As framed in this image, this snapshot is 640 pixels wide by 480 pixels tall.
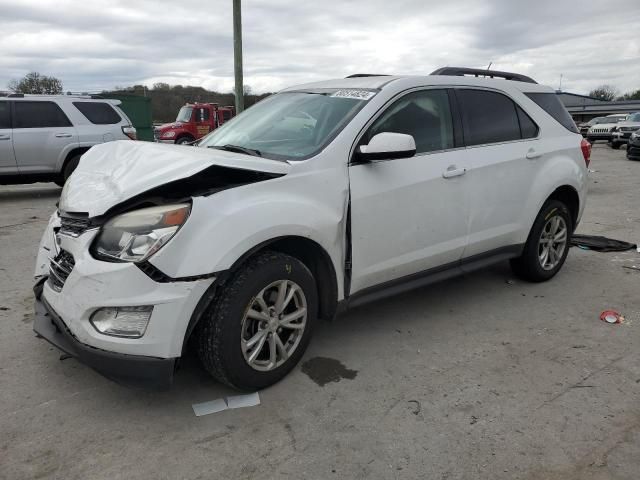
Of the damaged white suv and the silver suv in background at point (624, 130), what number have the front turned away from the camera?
0

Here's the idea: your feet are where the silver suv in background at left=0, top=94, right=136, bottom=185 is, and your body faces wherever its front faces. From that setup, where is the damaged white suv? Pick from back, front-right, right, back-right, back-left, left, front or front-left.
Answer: left

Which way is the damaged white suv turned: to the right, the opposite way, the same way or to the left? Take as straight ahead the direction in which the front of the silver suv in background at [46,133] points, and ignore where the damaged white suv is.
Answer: the same way

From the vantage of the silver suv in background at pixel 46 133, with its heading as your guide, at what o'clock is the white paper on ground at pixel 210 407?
The white paper on ground is roughly at 9 o'clock from the silver suv in background.

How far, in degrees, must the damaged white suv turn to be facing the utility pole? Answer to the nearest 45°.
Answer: approximately 135° to its right

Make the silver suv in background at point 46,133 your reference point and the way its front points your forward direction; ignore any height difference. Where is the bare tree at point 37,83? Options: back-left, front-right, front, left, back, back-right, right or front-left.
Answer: right

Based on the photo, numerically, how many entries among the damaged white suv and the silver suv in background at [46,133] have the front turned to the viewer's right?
0

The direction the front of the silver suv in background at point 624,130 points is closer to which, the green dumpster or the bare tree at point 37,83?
the green dumpster

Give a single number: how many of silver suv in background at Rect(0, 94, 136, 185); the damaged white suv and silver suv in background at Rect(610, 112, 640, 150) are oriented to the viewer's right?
0

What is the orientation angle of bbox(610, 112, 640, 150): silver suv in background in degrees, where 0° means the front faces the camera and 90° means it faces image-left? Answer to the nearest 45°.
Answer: approximately 45°

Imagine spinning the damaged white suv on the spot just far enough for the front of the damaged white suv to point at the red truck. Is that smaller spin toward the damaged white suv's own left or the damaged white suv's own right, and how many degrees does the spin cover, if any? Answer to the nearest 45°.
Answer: approximately 135° to the damaged white suv's own right

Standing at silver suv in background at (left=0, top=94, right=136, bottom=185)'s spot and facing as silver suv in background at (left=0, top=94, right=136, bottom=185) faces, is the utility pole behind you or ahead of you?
behind

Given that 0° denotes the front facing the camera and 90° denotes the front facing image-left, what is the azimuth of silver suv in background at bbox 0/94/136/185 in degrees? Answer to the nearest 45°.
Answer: approximately 90°

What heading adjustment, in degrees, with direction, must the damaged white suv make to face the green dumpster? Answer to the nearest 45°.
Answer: approximately 135° to its right
